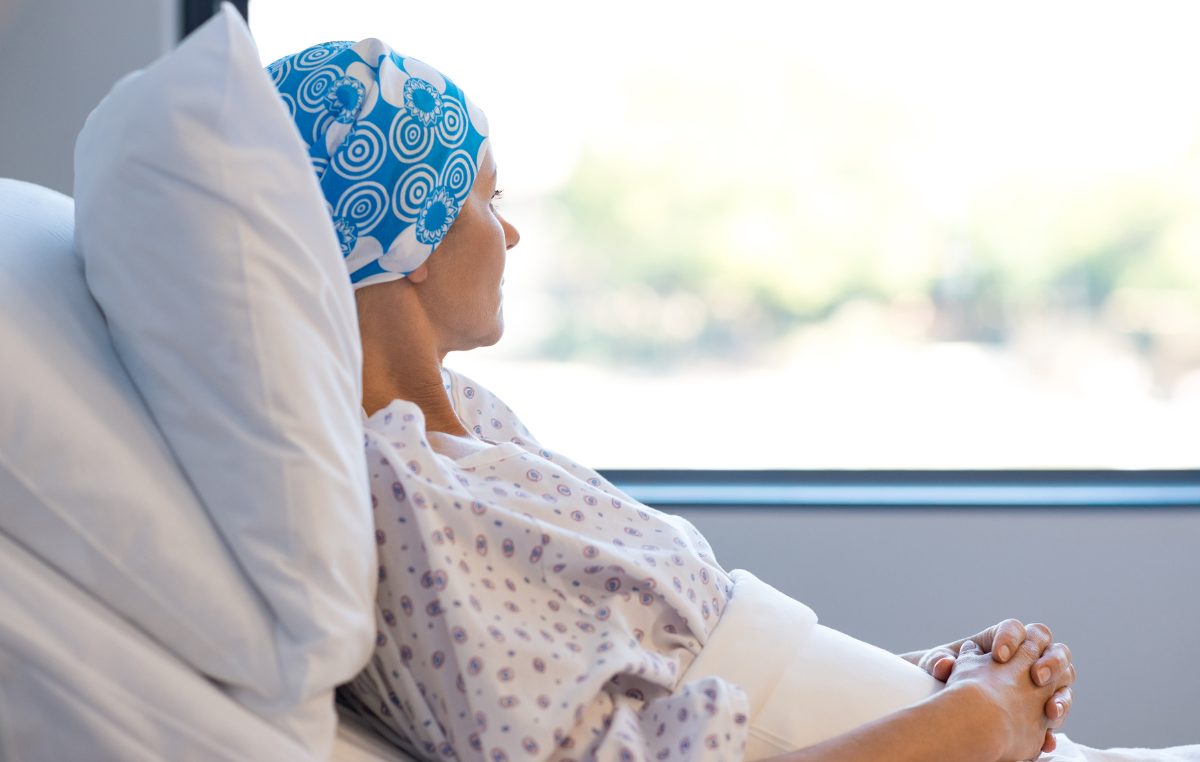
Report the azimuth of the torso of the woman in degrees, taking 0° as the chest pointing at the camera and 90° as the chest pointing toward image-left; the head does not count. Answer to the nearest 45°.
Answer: approximately 270°

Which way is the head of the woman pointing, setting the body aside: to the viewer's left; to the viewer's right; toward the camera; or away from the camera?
to the viewer's right

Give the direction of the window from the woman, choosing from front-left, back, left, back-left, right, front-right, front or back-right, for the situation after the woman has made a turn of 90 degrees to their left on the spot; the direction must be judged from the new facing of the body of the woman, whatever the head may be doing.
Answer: front
